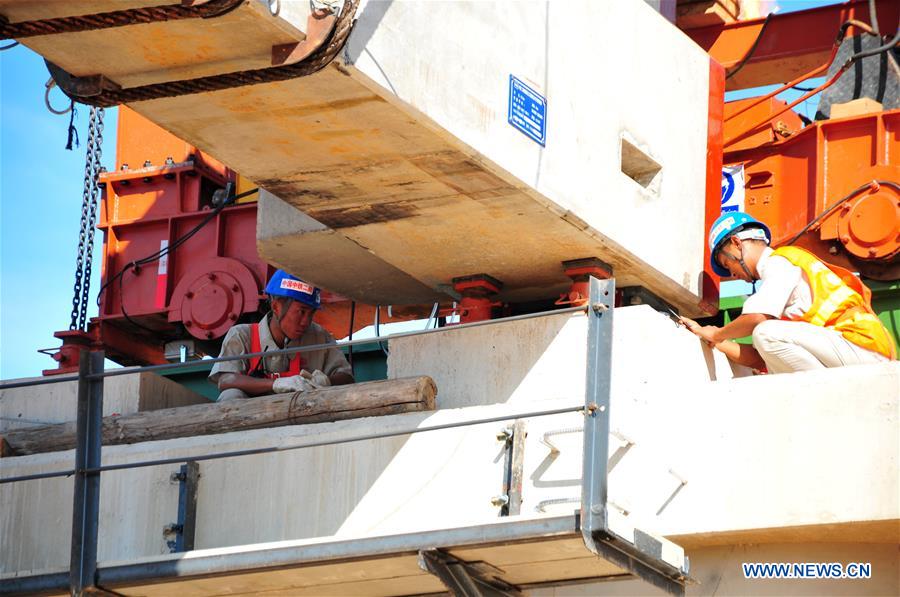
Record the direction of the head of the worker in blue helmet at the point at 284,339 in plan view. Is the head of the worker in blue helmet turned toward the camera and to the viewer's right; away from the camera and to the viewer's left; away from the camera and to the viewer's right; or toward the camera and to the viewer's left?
toward the camera and to the viewer's right

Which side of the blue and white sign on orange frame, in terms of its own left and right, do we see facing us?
front

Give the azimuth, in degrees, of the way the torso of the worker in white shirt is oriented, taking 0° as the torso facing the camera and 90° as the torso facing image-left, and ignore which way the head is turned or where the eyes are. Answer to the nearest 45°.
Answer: approximately 90°

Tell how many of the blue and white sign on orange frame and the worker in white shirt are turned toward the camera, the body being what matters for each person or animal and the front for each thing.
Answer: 1

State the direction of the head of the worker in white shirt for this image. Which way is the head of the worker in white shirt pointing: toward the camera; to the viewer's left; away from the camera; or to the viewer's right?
to the viewer's left

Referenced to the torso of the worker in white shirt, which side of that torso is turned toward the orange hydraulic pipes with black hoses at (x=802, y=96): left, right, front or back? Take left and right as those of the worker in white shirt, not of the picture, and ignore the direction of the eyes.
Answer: right

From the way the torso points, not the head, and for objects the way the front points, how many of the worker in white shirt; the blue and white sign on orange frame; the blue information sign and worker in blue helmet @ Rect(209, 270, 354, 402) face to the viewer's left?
1

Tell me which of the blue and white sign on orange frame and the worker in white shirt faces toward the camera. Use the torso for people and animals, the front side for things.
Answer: the blue and white sign on orange frame

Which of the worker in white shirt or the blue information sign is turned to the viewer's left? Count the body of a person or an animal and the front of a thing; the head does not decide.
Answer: the worker in white shirt

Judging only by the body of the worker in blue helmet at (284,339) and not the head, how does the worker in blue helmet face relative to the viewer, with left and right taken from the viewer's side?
facing the viewer and to the right of the viewer
